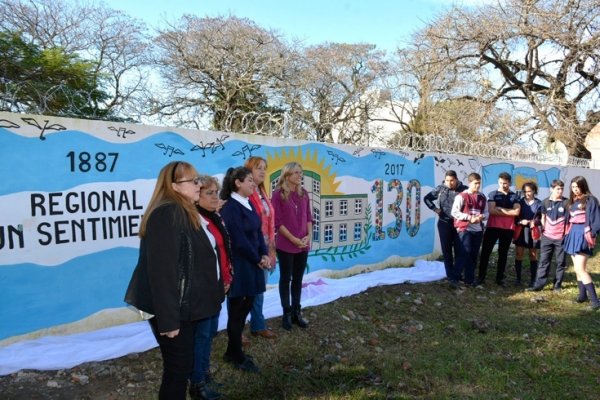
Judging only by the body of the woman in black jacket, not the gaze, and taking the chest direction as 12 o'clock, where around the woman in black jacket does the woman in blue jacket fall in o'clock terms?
The woman in blue jacket is roughly at 10 o'clock from the woman in black jacket.

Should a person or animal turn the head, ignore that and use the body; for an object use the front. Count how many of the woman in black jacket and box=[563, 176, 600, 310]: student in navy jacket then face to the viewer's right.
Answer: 1

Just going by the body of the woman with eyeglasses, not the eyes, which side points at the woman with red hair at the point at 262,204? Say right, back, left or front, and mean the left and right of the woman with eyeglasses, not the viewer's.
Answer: left

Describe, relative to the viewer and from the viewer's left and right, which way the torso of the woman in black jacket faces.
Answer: facing to the right of the viewer

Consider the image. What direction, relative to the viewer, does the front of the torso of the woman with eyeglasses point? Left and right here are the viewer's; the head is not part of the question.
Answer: facing the viewer and to the right of the viewer

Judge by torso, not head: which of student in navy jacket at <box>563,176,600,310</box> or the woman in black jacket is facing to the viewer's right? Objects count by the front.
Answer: the woman in black jacket

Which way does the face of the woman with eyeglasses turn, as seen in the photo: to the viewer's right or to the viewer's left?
to the viewer's right

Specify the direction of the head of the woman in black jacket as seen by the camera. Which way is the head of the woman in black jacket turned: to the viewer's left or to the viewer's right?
to the viewer's right

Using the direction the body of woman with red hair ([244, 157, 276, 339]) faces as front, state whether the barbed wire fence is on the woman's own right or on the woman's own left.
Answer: on the woman's own left

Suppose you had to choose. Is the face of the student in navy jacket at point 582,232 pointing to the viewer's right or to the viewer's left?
to the viewer's left

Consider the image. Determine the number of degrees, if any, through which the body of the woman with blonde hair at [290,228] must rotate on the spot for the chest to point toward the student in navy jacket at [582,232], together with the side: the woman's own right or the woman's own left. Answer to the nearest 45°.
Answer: approximately 45° to the woman's own left
